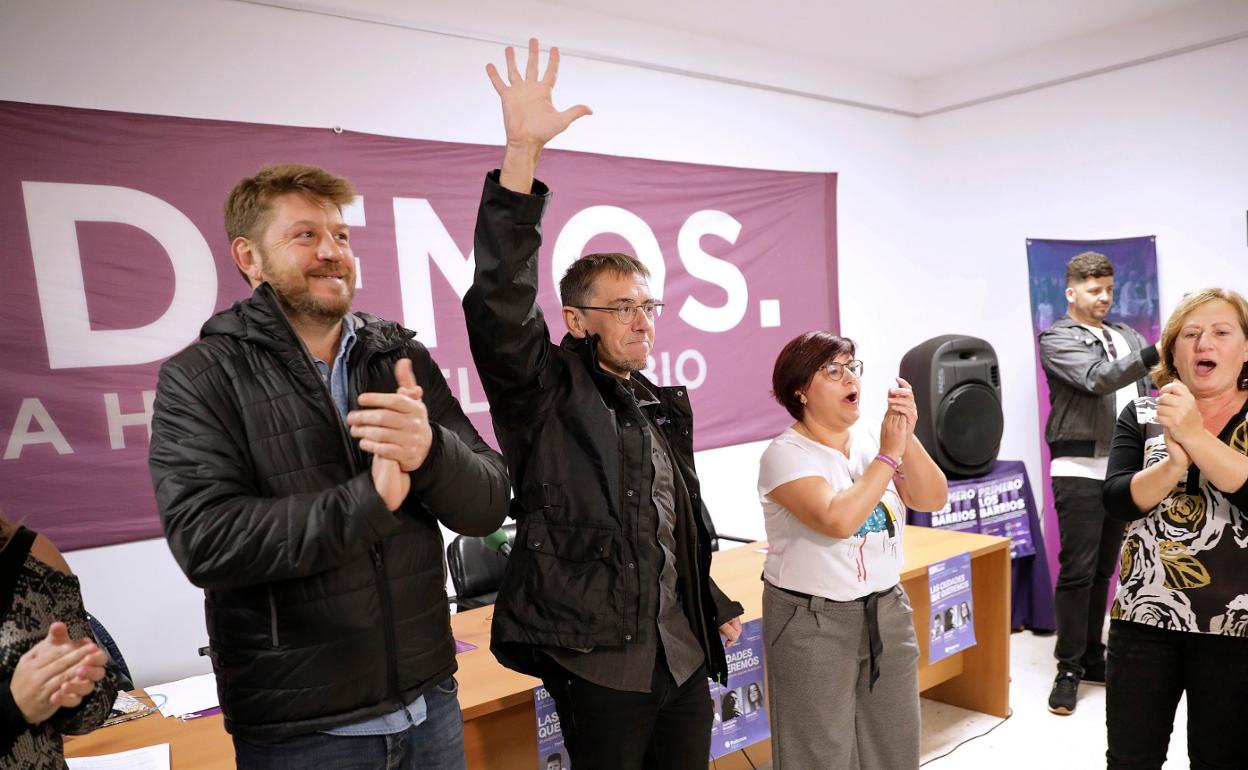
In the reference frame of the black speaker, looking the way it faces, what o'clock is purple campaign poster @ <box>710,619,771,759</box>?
The purple campaign poster is roughly at 2 o'clock from the black speaker.

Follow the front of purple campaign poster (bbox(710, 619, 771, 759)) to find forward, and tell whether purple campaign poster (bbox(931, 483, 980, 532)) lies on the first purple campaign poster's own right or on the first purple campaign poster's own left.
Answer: on the first purple campaign poster's own left

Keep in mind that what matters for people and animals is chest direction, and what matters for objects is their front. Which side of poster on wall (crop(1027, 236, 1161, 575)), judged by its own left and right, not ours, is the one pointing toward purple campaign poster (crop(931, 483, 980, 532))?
front

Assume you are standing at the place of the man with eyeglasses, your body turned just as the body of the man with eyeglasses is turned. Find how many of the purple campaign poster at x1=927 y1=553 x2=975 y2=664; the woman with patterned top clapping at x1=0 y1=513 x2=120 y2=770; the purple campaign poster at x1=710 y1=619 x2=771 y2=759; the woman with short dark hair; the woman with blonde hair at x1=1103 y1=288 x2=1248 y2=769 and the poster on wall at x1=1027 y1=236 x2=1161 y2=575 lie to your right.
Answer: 1

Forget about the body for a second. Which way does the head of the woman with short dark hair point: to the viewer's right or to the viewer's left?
to the viewer's right

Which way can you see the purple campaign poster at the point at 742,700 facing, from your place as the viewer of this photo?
facing the viewer and to the right of the viewer

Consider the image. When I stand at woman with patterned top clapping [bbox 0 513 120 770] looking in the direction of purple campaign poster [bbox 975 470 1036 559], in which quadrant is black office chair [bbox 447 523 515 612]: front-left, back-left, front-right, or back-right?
front-left

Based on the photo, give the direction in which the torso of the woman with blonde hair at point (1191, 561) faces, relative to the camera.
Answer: toward the camera

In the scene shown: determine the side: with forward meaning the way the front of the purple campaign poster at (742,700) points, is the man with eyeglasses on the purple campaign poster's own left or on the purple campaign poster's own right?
on the purple campaign poster's own right

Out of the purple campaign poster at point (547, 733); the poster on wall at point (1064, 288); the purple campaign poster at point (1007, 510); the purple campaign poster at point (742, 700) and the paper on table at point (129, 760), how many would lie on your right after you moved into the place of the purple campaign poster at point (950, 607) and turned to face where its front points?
3

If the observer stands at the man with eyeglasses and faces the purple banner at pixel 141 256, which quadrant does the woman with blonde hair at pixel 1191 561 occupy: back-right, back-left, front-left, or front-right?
back-right

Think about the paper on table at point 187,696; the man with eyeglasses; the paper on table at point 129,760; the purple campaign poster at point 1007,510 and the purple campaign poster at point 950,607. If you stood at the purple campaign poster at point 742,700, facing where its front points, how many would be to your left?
2

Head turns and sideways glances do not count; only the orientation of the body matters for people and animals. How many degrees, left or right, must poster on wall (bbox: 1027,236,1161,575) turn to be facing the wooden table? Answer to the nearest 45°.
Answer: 0° — it already faces it

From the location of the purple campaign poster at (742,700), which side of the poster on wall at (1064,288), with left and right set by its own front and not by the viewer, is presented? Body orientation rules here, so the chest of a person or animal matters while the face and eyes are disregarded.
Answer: front

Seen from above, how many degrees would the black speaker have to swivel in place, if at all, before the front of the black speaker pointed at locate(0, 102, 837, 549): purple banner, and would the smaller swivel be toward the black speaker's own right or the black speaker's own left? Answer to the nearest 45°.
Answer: approximately 90° to the black speaker's own right

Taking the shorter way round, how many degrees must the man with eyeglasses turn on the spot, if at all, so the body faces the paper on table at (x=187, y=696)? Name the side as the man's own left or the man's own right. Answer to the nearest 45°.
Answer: approximately 135° to the man's own right
